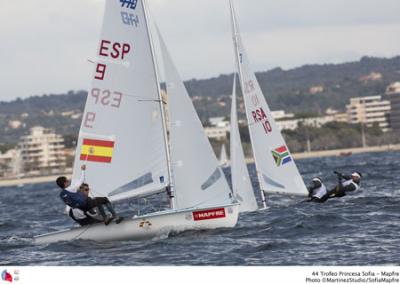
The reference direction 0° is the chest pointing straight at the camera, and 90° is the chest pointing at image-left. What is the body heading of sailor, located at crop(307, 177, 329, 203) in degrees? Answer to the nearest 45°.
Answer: approximately 90°

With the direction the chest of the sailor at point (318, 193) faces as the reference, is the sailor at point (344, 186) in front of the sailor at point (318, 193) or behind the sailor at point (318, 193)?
behind
